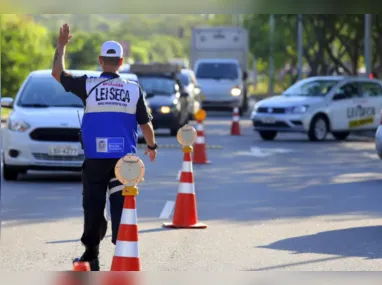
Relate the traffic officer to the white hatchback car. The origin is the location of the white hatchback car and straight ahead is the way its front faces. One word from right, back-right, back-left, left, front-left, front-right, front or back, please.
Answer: front

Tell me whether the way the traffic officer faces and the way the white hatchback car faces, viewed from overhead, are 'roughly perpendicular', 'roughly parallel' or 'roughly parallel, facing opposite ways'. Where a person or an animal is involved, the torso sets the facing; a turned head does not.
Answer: roughly parallel, facing opposite ways

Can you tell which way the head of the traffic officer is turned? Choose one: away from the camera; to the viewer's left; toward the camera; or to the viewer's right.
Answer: away from the camera

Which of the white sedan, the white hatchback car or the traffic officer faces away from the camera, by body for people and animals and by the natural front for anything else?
the traffic officer

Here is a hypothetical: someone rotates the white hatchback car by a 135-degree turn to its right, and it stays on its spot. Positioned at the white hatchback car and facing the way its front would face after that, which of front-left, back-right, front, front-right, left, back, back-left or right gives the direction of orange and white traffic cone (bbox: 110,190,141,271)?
back-left

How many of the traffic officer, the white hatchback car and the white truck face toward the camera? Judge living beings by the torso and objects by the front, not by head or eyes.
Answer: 2

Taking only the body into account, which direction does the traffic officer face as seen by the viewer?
away from the camera

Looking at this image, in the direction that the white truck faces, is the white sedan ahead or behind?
ahead

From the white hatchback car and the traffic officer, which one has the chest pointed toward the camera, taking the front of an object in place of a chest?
the white hatchback car

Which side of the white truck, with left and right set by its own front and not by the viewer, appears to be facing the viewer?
front

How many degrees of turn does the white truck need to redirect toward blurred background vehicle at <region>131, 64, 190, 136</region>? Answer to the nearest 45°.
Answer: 0° — it already faces it

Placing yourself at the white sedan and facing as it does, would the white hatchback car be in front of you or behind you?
in front

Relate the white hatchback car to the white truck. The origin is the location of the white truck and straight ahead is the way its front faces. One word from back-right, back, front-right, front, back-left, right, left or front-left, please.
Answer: front

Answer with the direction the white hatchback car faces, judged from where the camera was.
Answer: facing the viewer

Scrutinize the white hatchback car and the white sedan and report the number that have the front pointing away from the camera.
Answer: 0
